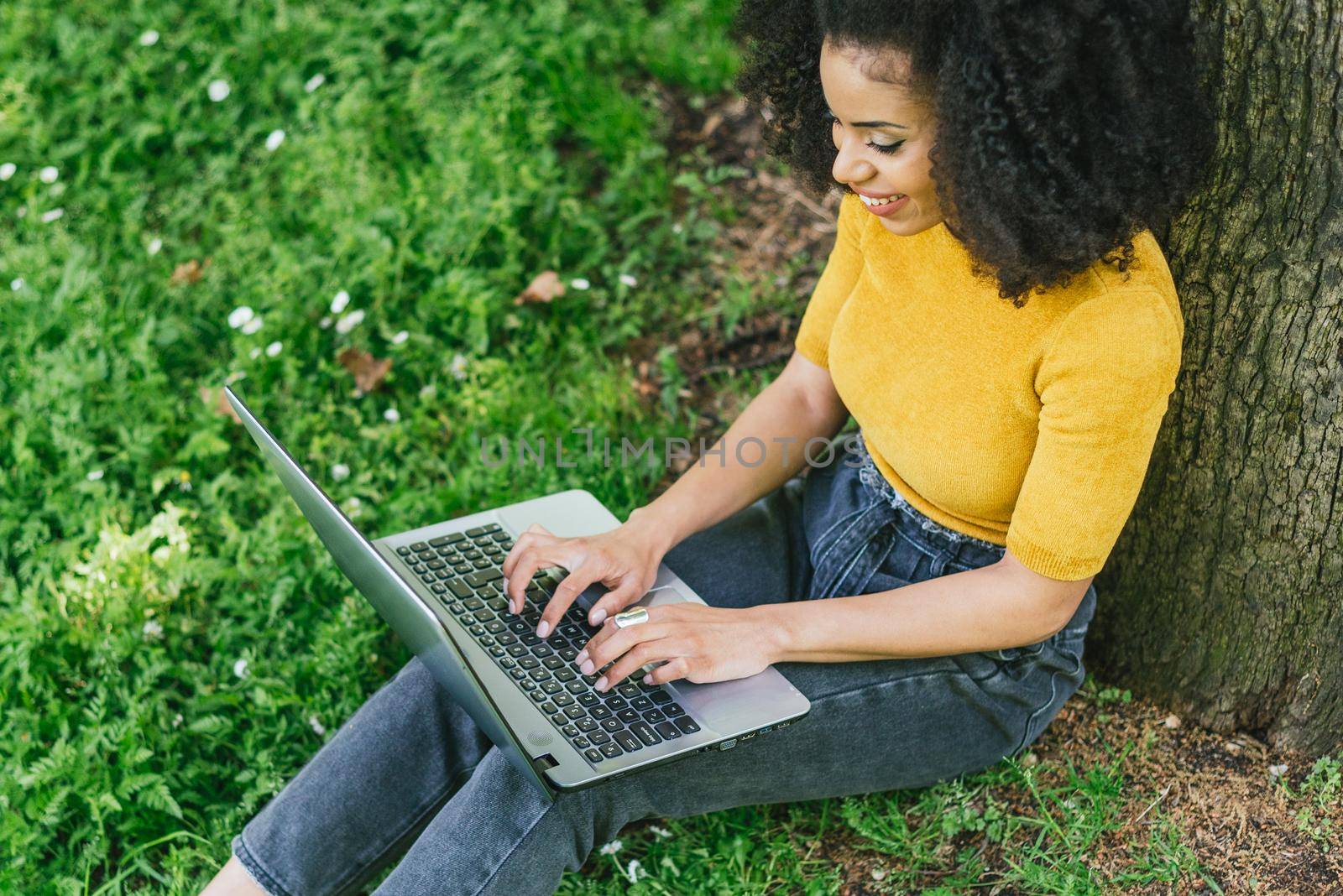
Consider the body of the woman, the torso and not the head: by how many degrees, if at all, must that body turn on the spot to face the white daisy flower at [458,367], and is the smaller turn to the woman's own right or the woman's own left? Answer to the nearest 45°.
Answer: approximately 90° to the woman's own right

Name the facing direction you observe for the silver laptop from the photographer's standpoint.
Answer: facing away from the viewer and to the right of the viewer

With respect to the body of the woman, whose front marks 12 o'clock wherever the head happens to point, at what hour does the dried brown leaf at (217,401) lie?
The dried brown leaf is roughly at 3 o'clock from the woman.

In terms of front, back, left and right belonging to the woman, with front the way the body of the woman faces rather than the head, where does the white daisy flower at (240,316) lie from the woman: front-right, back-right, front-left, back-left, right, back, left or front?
right

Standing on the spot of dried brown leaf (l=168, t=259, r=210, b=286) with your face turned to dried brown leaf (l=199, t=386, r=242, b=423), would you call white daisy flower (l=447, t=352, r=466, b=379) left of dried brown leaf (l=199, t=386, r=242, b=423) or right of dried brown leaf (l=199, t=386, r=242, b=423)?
left

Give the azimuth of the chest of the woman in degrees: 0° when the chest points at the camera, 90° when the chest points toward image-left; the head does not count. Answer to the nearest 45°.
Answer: approximately 45°

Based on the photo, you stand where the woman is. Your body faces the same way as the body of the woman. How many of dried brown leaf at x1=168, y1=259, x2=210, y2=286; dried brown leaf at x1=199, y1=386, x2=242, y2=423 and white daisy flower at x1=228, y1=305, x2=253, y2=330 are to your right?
3

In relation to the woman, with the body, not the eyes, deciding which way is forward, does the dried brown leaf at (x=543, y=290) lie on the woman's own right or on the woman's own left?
on the woman's own right

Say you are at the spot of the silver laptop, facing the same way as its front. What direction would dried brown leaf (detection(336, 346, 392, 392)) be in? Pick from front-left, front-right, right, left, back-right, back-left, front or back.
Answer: front-left
